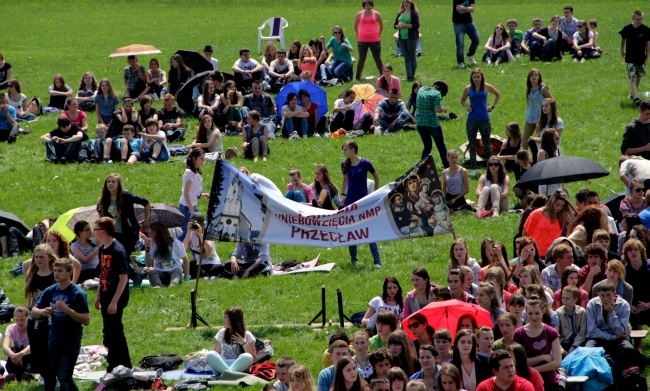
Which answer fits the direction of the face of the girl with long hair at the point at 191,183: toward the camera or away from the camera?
toward the camera

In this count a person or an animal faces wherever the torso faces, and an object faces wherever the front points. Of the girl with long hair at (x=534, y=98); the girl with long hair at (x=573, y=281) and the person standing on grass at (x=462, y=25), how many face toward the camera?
3

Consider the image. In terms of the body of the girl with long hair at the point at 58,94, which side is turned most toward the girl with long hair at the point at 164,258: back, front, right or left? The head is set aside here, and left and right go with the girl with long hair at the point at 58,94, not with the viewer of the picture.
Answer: front

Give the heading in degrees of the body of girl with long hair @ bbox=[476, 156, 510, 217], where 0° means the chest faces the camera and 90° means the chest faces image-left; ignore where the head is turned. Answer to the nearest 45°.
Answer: approximately 0°

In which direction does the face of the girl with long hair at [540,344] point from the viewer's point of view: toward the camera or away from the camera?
toward the camera

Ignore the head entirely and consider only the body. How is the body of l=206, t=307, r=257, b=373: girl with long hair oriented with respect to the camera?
toward the camera

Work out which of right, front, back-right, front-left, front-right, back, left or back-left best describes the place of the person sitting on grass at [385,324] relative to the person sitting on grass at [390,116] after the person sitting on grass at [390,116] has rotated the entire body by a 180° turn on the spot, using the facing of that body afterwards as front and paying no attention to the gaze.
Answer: back

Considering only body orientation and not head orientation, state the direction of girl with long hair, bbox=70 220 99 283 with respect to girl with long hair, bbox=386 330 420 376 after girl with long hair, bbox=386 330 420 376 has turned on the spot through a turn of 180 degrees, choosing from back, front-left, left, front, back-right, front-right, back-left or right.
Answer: left

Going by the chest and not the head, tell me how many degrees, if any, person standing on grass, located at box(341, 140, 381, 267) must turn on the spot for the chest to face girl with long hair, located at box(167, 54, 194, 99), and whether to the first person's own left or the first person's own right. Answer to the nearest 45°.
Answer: approximately 90° to the first person's own right

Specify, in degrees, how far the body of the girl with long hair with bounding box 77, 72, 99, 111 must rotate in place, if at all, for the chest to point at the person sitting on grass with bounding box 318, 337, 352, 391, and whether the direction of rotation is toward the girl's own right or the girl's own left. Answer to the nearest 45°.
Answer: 0° — they already face them

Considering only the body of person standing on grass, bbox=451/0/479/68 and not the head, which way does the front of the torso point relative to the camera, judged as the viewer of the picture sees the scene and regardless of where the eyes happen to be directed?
toward the camera

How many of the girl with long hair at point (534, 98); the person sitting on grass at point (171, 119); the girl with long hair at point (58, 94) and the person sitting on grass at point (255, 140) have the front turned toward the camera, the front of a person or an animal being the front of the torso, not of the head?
4

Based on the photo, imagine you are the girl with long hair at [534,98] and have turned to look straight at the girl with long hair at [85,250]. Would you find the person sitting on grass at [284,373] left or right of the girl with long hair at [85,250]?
left

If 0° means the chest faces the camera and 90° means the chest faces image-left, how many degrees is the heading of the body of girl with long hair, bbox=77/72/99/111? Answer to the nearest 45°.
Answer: approximately 0°

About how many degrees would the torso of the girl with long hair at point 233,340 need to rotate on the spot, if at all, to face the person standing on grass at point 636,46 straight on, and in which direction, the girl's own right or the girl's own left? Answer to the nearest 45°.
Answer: approximately 135° to the girl's own left

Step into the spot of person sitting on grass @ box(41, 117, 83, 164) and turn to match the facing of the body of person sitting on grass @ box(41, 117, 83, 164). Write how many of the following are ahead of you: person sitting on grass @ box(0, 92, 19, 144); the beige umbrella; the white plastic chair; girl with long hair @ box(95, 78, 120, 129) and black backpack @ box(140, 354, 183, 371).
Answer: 1

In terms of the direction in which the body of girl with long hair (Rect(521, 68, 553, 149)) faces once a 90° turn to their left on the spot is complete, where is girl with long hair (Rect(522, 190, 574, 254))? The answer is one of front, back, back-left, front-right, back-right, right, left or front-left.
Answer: right

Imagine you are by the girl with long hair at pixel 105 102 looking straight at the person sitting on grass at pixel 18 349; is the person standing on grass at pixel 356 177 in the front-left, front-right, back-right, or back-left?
front-left

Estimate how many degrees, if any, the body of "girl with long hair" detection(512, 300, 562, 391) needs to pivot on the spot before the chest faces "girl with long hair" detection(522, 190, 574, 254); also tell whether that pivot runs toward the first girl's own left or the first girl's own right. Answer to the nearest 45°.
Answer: approximately 180°

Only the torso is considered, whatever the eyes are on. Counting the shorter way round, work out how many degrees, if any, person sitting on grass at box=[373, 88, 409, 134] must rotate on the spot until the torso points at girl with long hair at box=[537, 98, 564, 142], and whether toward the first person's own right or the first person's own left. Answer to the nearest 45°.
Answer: approximately 45° to the first person's own left
